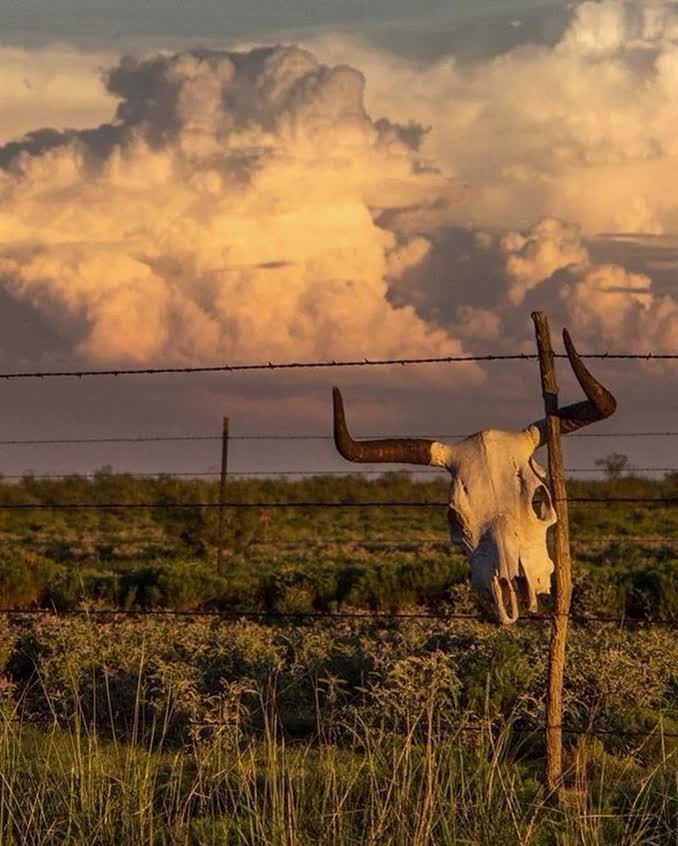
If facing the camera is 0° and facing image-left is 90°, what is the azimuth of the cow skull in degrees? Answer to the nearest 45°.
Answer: approximately 0°
